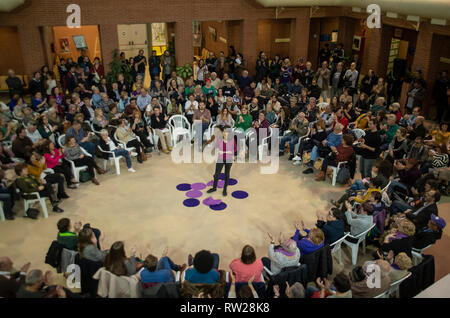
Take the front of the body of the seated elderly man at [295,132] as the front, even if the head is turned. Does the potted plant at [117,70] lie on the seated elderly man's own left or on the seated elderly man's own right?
on the seated elderly man's own right

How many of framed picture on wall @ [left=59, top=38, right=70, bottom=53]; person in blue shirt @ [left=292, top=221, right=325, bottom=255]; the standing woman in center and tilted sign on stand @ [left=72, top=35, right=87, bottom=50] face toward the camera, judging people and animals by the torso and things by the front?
3

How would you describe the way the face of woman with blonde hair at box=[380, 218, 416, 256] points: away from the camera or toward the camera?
away from the camera

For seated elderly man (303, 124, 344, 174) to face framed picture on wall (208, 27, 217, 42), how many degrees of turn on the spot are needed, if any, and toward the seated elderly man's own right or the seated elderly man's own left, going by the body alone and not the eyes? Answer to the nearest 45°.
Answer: approximately 90° to the seated elderly man's own right

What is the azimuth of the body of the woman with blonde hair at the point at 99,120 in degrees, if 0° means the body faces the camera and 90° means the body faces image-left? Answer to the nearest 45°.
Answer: approximately 315°

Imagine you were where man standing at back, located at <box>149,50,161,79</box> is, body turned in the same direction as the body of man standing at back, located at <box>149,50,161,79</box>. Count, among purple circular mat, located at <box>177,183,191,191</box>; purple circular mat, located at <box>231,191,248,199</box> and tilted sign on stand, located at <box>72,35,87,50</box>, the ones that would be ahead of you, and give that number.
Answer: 2

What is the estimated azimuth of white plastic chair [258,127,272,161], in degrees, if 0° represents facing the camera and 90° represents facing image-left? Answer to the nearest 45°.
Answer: approximately 45°

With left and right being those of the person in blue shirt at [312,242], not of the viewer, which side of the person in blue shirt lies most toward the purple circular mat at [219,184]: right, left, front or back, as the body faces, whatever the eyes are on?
front

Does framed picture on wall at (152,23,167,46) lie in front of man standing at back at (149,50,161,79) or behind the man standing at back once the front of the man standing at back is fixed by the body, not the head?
behind
